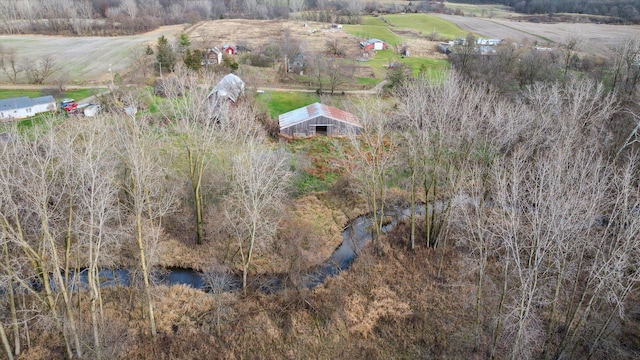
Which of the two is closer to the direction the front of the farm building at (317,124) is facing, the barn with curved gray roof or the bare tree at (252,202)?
the bare tree

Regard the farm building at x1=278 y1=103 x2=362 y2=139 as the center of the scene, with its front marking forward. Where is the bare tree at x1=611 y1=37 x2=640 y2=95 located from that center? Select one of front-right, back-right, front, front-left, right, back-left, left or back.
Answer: left

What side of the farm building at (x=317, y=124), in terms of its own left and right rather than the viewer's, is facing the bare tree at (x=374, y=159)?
front

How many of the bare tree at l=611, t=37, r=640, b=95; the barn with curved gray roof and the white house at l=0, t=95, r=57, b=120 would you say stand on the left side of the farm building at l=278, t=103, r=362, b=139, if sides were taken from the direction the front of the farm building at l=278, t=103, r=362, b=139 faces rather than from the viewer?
1

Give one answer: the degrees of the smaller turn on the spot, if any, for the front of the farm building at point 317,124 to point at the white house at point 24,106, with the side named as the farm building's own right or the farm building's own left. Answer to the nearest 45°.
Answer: approximately 90° to the farm building's own right

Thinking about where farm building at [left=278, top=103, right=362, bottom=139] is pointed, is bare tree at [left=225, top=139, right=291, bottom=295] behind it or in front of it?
in front

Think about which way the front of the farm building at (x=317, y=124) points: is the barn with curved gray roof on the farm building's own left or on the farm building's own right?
on the farm building's own right

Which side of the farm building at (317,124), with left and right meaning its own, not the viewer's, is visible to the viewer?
front
